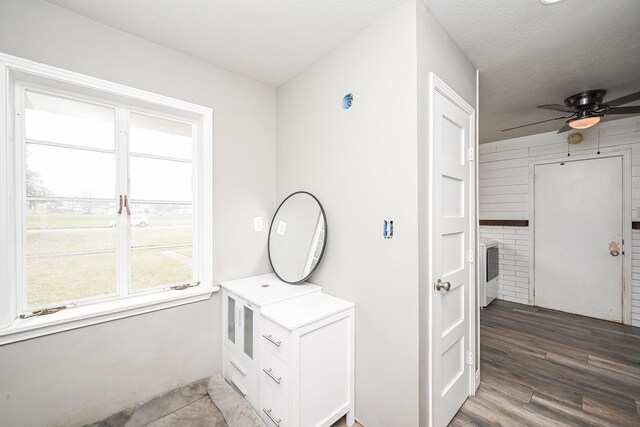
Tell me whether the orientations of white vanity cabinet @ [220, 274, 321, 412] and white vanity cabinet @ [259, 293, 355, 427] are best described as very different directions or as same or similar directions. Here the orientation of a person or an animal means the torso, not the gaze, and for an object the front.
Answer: same or similar directions

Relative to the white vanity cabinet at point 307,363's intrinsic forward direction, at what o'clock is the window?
The window is roughly at 2 o'clock from the white vanity cabinet.

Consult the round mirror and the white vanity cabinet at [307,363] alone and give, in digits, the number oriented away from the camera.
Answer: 0

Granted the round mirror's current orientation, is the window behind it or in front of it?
in front

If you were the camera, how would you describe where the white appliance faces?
facing the viewer and to the right of the viewer

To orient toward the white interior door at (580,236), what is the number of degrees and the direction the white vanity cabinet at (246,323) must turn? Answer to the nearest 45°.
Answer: approximately 135° to its left

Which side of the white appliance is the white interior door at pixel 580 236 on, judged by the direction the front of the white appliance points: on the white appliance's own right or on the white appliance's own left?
on the white appliance's own left

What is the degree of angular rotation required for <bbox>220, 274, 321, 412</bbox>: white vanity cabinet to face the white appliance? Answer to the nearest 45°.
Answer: approximately 135° to its left

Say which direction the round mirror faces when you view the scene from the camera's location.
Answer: facing the viewer and to the left of the viewer

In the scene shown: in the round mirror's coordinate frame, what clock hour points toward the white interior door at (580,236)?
The white interior door is roughly at 7 o'clock from the round mirror.
